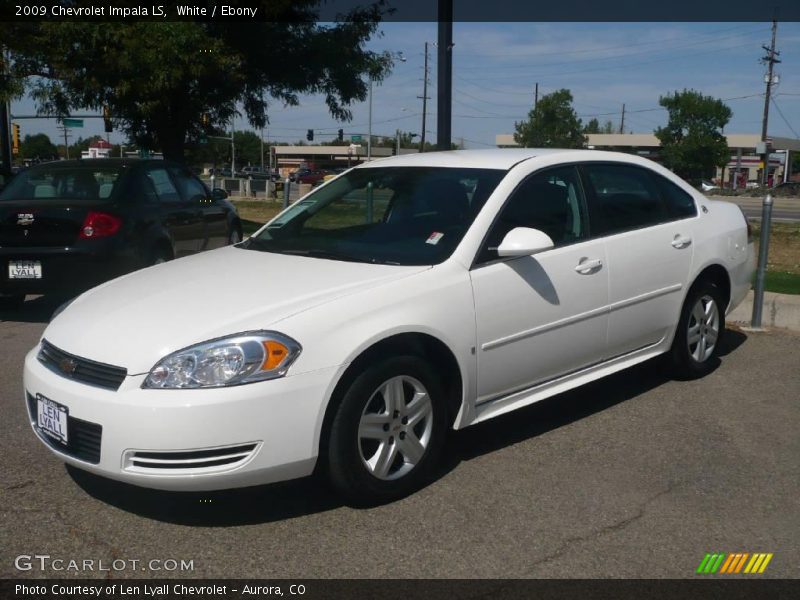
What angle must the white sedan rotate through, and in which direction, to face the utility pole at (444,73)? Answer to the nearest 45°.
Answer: approximately 135° to its right

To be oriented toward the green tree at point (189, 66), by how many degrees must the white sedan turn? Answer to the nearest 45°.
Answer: approximately 135° to its right

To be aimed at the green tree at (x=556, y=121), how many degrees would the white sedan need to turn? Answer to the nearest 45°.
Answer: approximately 135° to its right
